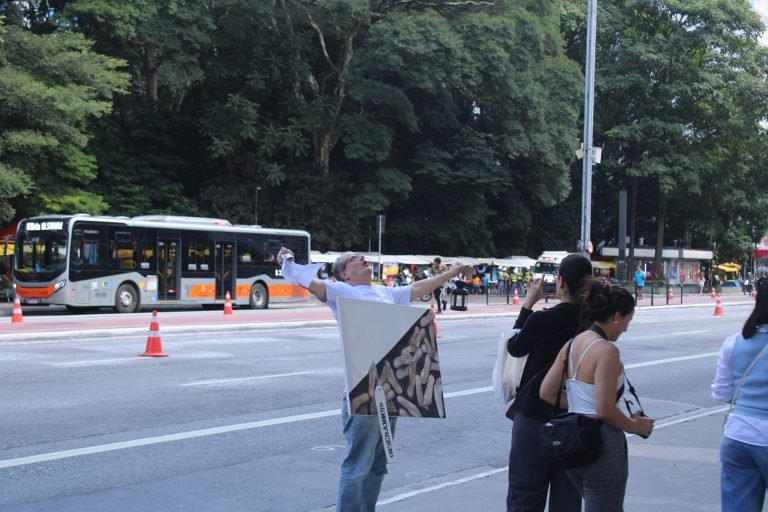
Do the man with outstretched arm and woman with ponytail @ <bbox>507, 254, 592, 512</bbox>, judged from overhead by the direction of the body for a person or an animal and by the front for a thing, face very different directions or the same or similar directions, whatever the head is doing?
very different directions

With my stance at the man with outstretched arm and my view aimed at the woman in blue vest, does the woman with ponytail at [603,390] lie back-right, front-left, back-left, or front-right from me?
front-right

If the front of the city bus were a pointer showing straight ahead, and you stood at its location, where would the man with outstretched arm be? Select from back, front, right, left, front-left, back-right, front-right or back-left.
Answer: front-left

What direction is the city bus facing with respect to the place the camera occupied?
facing the viewer and to the left of the viewer

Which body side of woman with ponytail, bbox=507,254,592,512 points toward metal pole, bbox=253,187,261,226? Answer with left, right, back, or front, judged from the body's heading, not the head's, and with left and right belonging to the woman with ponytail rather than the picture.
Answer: front

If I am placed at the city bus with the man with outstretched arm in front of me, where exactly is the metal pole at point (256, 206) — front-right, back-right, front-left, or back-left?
back-left

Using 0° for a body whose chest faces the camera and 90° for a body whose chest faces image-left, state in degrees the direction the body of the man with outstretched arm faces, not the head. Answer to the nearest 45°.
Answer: approximately 315°

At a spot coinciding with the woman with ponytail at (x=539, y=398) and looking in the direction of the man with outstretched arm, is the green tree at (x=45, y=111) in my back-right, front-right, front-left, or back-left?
front-right

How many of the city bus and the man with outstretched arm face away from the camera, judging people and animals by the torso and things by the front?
0

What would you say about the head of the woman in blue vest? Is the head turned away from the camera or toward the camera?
away from the camera

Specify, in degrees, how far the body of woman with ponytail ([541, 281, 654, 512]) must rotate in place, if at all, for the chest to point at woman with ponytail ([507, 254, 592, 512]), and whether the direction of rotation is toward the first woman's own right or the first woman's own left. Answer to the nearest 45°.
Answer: approximately 90° to the first woman's own left

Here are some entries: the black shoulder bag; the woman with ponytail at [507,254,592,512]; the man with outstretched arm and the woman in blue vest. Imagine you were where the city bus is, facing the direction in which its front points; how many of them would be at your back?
0

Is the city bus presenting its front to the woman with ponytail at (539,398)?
no
